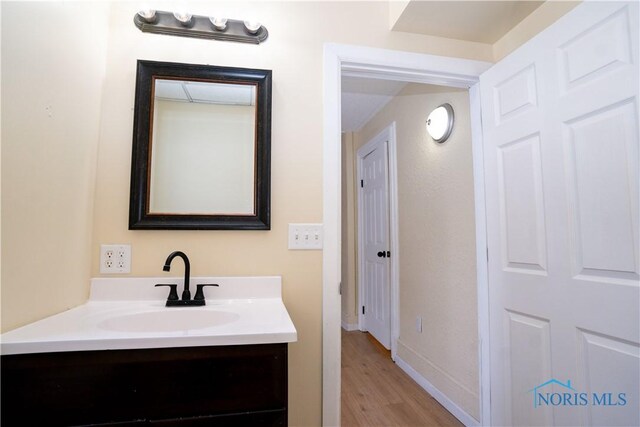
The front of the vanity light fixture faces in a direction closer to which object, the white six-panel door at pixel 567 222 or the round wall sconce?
the white six-panel door

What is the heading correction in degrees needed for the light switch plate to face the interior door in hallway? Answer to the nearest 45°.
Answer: approximately 180°

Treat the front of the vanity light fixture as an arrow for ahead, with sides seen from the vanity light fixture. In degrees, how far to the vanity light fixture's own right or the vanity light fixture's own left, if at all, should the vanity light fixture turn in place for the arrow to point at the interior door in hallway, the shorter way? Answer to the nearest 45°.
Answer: approximately 135° to the vanity light fixture's own left

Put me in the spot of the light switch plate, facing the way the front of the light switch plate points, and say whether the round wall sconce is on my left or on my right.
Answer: on my left
